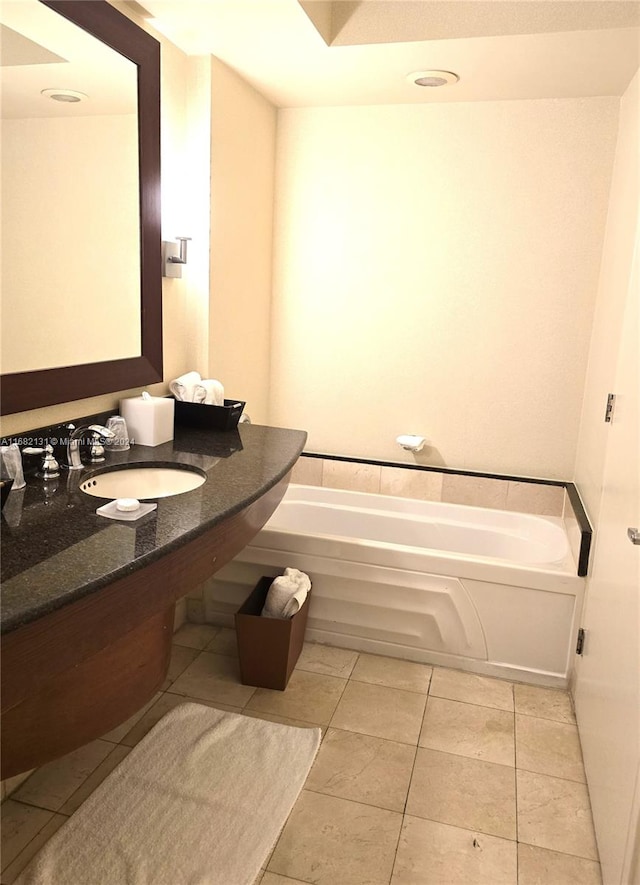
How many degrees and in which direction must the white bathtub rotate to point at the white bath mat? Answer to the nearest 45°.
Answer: approximately 45° to its right

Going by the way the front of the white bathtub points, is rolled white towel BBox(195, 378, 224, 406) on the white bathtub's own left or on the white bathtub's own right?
on the white bathtub's own right

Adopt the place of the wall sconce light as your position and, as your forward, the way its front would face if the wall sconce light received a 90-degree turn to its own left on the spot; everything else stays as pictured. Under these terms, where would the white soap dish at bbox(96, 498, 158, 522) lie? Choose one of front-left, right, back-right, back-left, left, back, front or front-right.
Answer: back-right

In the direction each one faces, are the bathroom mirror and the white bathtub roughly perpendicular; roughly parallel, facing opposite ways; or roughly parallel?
roughly perpendicular

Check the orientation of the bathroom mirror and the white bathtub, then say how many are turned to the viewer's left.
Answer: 0

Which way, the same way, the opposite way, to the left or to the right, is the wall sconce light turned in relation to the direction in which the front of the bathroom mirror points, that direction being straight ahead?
the same way

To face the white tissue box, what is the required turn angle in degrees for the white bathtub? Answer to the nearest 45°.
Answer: approximately 45° to its right

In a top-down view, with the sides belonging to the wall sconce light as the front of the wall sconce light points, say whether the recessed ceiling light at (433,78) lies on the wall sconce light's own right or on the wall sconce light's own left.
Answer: on the wall sconce light's own left

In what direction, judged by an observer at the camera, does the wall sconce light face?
facing the viewer and to the right of the viewer

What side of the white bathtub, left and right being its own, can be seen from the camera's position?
front
